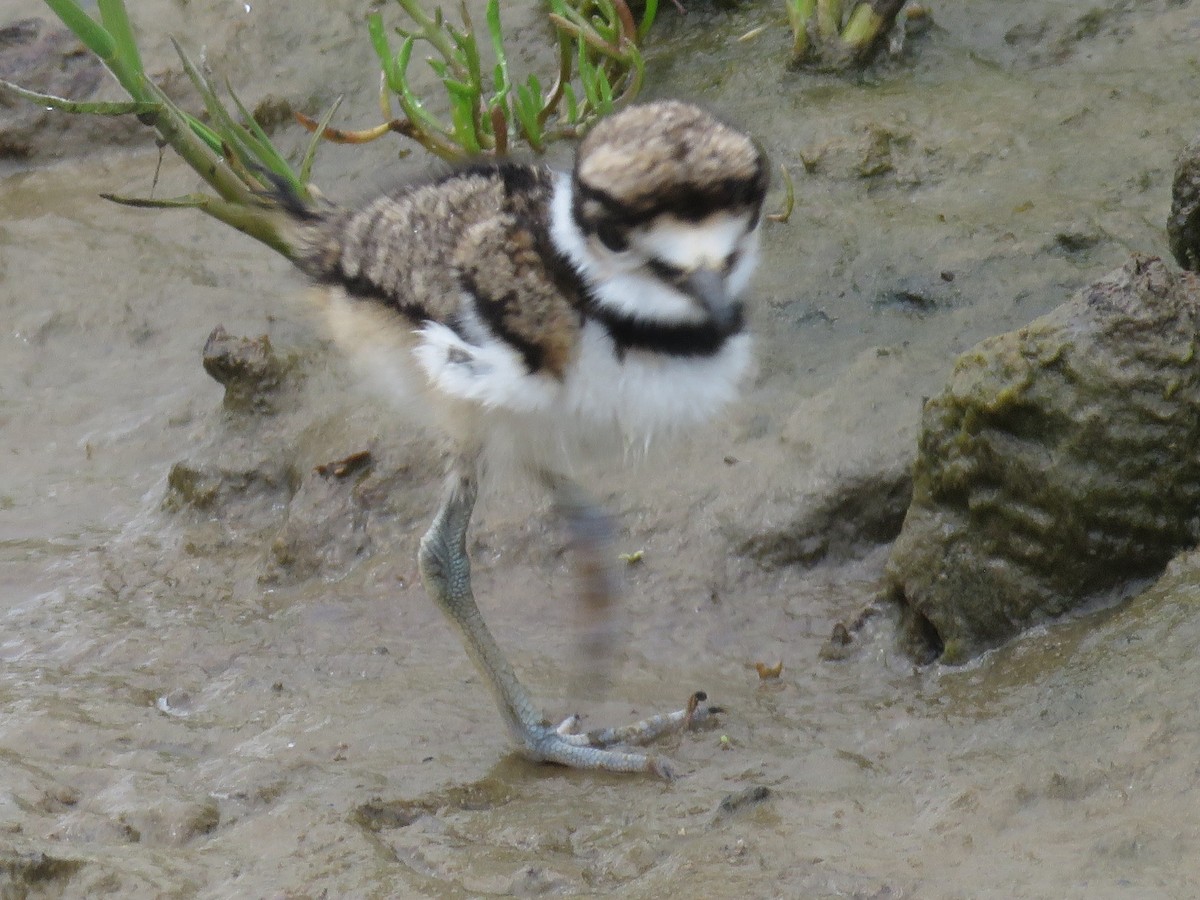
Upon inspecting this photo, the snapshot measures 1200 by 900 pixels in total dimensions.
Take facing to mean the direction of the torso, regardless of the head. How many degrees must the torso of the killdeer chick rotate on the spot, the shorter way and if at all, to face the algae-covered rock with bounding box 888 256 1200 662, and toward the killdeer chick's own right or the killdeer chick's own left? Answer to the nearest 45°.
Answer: approximately 45° to the killdeer chick's own left

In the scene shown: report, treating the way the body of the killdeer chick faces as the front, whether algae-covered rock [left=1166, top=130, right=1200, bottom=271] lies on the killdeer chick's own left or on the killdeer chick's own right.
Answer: on the killdeer chick's own left

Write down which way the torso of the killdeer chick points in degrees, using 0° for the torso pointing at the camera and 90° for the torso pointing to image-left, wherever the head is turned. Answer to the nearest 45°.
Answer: approximately 315°
